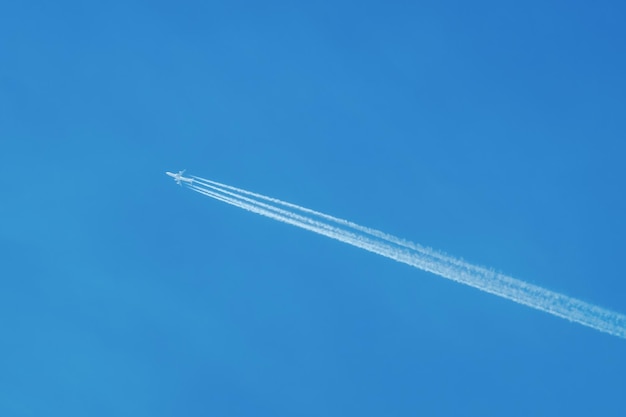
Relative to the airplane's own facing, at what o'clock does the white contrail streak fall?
The white contrail streak is roughly at 7 o'clock from the airplane.

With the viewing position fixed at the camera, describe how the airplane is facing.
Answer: facing to the left of the viewer
